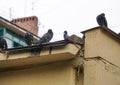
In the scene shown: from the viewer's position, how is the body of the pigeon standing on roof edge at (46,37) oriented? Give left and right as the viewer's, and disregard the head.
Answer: facing to the right of the viewer
